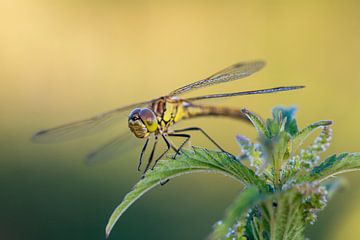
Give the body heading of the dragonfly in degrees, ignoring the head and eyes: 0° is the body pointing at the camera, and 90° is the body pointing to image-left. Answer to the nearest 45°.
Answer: approximately 45°
